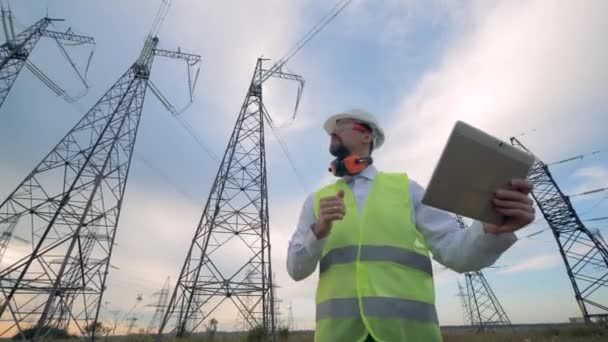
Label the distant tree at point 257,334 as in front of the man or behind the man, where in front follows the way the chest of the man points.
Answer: behind

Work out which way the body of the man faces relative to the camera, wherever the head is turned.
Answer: toward the camera

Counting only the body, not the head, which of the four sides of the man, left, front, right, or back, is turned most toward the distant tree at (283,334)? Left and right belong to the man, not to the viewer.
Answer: back
